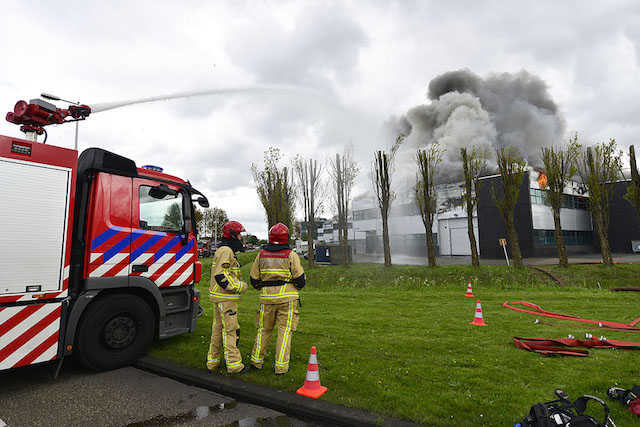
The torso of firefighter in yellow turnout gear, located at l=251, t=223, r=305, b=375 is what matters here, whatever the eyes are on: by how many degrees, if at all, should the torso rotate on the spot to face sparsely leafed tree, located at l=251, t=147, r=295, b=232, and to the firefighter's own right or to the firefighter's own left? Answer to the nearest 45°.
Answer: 0° — they already face it

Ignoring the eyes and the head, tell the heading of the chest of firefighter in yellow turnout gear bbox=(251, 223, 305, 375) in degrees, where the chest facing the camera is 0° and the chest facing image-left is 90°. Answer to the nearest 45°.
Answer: approximately 180°

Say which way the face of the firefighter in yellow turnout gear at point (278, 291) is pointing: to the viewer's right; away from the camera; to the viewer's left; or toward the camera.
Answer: away from the camera

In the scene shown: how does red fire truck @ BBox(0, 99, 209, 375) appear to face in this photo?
to the viewer's right

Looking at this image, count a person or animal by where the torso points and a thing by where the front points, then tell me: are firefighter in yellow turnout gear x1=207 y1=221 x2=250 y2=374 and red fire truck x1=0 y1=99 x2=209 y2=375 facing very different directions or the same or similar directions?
same or similar directions

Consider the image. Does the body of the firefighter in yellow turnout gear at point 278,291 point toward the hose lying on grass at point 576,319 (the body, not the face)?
no

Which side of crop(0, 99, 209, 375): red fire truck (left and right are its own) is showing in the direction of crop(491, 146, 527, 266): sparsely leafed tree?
front

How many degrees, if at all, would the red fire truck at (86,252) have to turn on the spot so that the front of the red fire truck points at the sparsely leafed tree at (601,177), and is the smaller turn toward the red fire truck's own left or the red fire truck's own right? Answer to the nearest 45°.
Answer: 0° — it already faces it

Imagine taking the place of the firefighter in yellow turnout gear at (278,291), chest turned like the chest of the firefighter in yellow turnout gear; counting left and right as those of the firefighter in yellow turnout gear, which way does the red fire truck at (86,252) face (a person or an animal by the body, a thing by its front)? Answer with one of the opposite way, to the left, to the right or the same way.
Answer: to the right

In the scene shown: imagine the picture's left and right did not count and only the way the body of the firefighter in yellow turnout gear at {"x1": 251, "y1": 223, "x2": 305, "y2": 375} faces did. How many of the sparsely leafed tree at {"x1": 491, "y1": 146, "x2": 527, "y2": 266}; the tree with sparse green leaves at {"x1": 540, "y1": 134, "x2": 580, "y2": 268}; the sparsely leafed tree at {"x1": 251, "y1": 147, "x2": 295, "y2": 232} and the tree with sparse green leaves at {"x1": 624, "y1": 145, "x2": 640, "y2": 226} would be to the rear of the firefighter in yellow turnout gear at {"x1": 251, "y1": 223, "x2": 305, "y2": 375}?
0

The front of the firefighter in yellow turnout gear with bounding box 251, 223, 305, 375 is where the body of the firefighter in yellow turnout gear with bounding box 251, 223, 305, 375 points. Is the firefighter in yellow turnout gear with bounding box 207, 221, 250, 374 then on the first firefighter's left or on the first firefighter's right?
on the first firefighter's left

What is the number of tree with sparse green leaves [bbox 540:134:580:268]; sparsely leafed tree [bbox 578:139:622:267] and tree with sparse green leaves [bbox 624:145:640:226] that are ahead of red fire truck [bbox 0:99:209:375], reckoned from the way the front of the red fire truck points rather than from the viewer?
3

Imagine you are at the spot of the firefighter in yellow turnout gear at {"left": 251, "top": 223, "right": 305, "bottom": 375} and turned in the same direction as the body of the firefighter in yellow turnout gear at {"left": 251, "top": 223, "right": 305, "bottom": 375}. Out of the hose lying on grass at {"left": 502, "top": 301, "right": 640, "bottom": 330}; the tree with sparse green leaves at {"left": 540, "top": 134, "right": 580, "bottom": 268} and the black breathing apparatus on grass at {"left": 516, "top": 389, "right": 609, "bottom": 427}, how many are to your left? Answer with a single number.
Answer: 0
